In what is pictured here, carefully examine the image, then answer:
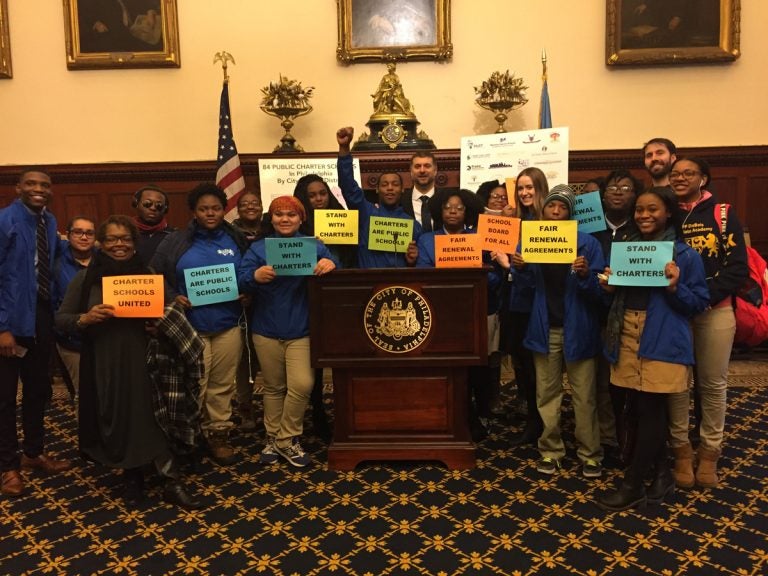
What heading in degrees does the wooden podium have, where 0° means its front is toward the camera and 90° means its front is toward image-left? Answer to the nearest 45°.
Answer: approximately 0°

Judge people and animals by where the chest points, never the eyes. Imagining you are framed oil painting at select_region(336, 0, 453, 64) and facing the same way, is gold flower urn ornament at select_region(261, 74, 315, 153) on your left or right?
on your right

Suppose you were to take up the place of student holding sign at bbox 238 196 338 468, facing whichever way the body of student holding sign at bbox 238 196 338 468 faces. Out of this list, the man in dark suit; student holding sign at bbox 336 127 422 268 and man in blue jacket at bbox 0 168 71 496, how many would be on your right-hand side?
1

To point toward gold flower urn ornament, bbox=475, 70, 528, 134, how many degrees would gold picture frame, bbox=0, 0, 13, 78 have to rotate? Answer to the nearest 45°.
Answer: approximately 45° to its left

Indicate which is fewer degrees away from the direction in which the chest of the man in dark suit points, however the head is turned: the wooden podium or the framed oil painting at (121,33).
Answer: the wooden podium

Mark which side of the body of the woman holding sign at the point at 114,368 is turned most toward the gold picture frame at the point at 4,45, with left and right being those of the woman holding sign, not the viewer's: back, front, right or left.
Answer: back

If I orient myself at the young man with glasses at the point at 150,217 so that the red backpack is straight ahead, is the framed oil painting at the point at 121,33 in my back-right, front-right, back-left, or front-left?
back-left

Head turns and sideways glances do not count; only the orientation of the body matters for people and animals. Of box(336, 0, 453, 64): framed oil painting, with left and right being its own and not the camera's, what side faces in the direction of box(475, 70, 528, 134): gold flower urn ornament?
left

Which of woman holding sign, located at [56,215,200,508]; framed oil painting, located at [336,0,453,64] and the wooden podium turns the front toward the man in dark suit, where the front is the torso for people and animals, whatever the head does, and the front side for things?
the framed oil painting
